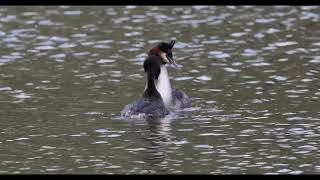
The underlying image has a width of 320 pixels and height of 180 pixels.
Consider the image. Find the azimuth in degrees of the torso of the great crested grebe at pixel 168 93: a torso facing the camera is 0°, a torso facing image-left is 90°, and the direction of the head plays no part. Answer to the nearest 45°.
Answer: approximately 45°
